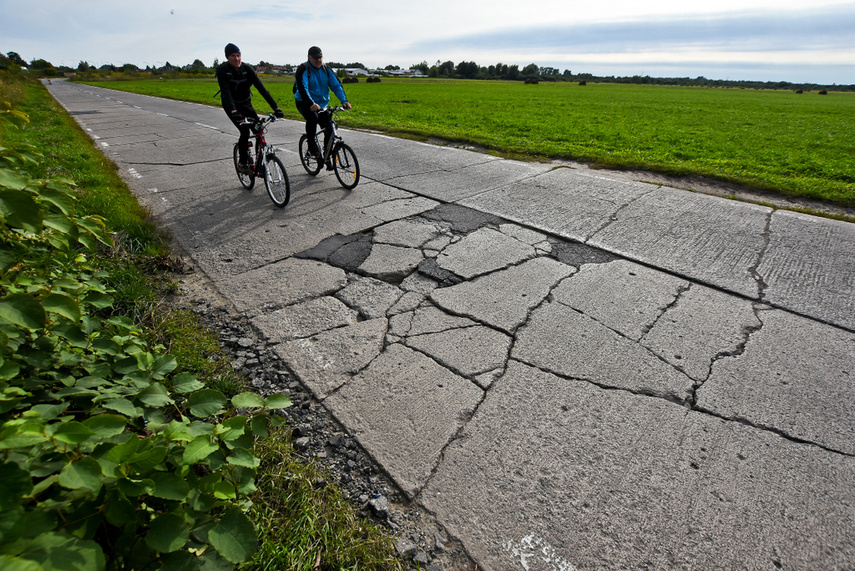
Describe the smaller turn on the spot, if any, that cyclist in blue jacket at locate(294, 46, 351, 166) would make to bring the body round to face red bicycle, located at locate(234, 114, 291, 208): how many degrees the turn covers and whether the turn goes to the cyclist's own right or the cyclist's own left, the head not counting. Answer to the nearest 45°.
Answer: approximately 90° to the cyclist's own right

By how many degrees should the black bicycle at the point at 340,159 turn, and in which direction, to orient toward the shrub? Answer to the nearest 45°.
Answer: approximately 45° to its right

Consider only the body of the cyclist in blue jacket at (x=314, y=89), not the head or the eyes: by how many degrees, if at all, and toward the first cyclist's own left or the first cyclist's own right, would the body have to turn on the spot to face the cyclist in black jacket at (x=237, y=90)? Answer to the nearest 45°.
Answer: approximately 135° to the first cyclist's own right

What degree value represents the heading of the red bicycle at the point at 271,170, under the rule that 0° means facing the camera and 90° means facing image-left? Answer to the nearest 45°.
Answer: approximately 315°

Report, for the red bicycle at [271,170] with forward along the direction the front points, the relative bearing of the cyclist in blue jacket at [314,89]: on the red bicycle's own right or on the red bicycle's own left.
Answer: on the red bicycle's own left

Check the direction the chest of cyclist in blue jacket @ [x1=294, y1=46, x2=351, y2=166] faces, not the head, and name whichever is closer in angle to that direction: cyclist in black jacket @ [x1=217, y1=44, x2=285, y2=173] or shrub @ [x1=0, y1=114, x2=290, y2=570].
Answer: the shrub

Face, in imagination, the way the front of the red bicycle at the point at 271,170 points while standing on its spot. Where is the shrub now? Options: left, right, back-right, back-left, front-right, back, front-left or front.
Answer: front-right

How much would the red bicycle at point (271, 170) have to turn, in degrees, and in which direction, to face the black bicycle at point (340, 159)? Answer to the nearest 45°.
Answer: approximately 90° to its left
